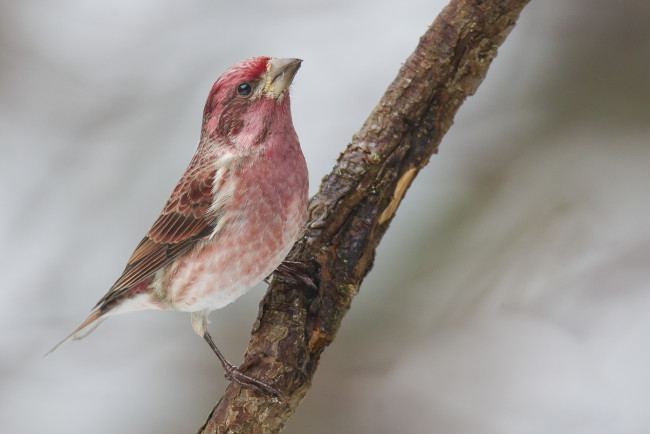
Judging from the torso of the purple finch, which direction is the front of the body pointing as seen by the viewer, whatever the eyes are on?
to the viewer's right
